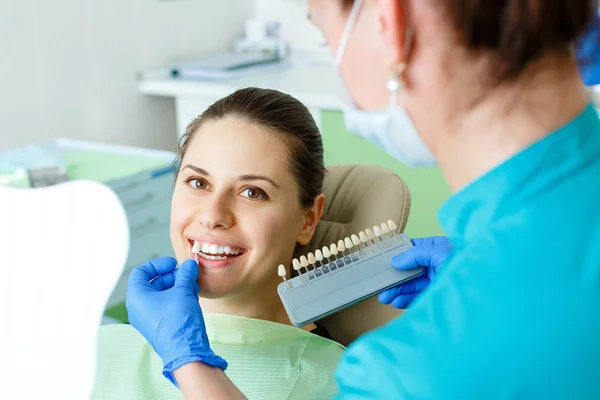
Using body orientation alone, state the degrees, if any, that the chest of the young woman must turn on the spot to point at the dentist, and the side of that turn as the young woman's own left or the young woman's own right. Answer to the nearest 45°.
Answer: approximately 45° to the young woman's own left

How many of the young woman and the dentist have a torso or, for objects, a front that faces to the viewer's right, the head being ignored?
0

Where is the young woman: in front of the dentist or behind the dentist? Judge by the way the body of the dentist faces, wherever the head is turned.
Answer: in front

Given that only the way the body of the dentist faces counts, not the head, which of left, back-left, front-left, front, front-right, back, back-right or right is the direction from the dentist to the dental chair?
front-right

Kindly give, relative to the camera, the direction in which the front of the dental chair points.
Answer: facing the viewer and to the left of the viewer

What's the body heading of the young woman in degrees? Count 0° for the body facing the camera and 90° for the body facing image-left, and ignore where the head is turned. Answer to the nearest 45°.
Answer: approximately 45°

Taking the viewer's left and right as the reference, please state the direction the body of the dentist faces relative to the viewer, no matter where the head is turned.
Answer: facing away from the viewer and to the left of the viewer

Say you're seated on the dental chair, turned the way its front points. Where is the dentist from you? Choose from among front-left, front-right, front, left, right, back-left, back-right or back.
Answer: front-left

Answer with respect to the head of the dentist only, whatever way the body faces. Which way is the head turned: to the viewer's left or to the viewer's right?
to the viewer's left
